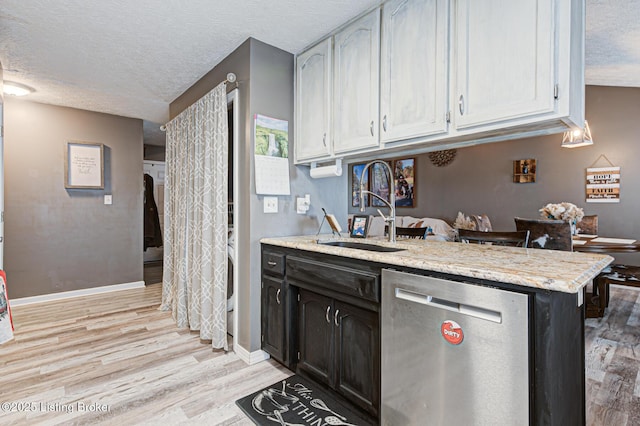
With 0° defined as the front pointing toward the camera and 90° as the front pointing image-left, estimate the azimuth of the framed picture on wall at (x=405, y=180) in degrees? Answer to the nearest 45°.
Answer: approximately 45°

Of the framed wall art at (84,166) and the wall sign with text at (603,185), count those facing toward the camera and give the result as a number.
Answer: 2

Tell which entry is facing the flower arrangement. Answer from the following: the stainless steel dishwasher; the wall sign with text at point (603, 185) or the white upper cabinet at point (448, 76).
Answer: the wall sign with text

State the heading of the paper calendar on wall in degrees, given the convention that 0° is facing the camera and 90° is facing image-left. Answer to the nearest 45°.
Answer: approximately 315°

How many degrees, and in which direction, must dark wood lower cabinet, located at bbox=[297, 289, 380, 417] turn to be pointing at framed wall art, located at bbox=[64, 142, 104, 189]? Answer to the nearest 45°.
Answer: approximately 90° to its right
